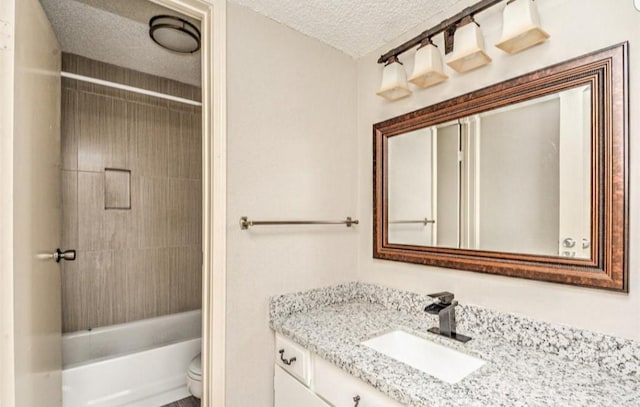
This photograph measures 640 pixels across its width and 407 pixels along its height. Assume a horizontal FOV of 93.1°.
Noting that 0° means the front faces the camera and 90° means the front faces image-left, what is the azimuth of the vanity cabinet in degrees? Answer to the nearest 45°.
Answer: approximately 45°

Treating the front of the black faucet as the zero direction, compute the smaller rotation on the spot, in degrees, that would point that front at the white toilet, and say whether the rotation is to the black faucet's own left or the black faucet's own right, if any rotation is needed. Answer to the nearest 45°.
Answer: approximately 45° to the black faucet's own right

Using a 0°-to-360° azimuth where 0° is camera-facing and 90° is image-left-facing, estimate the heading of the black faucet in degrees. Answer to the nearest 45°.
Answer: approximately 45°

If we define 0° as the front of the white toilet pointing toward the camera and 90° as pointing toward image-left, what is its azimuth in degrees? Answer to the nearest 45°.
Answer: approximately 45°

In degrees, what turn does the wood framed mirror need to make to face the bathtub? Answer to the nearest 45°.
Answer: approximately 45° to its right

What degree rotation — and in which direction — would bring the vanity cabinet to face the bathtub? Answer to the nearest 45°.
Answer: approximately 90° to its right
